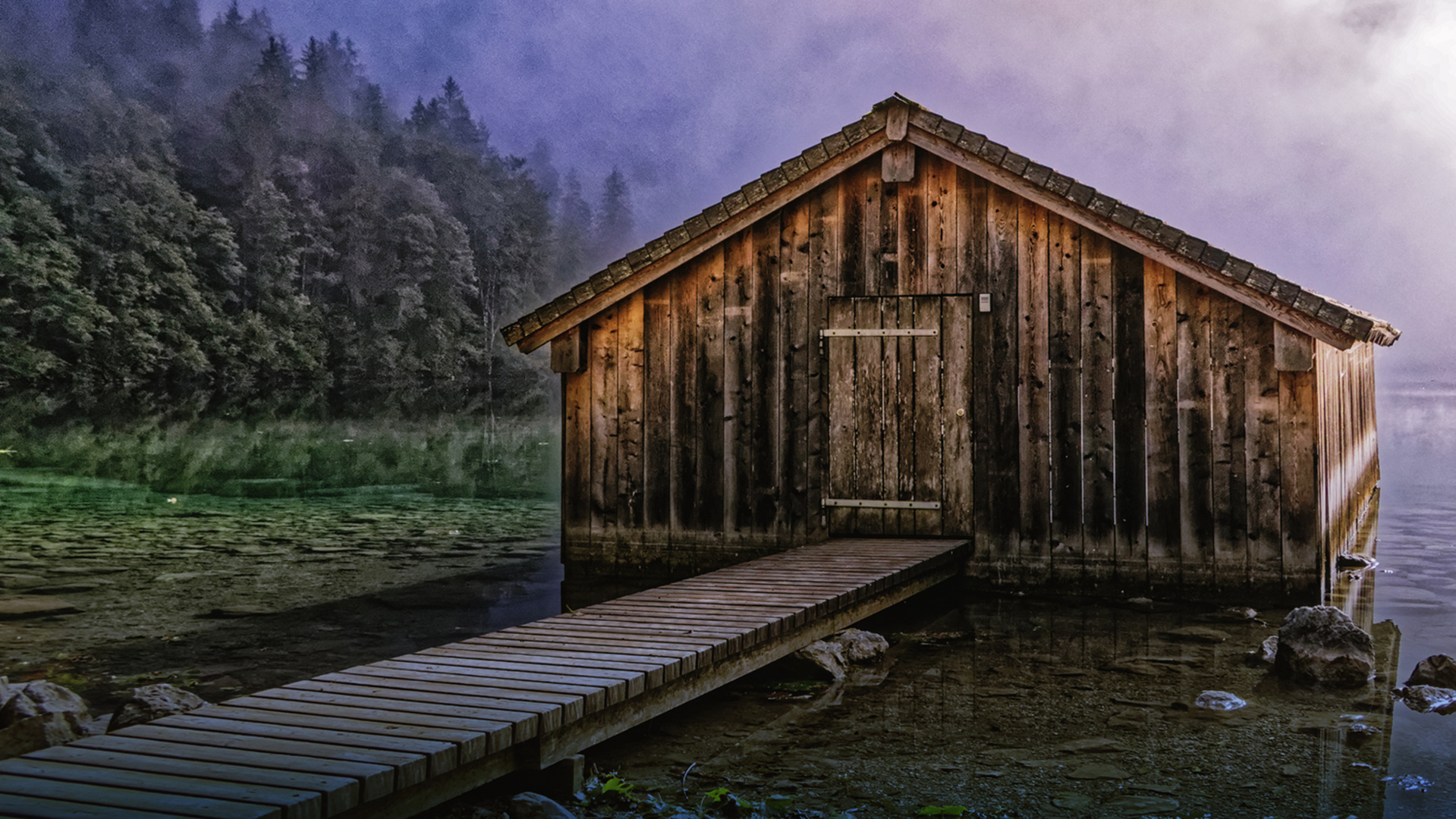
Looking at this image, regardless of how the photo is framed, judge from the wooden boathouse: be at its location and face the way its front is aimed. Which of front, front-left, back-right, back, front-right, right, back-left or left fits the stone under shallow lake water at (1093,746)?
front

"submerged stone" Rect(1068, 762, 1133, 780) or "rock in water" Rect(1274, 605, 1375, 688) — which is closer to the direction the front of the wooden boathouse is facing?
the submerged stone

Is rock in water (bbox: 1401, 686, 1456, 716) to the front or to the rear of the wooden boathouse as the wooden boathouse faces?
to the front

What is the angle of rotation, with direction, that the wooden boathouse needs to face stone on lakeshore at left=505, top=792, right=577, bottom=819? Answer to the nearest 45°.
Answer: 0° — it already faces it

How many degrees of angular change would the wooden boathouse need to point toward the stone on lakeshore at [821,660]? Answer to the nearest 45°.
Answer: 0° — it already faces it

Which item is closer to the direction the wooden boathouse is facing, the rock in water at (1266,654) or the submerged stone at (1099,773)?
the submerged stone

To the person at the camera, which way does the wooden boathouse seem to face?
facing the viewer

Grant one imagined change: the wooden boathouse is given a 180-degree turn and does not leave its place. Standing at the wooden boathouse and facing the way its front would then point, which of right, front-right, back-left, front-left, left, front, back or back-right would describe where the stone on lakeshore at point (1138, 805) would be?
back

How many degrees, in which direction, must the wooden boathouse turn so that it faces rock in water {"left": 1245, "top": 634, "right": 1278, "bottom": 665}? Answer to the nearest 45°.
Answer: approximately 45° to its left

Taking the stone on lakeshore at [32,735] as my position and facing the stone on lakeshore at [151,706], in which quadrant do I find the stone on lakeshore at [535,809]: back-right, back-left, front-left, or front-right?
front-right

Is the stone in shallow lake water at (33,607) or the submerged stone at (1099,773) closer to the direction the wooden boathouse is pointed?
the submerged stone

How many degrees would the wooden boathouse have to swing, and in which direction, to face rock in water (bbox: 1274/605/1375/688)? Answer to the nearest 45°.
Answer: approximately 45° to its left

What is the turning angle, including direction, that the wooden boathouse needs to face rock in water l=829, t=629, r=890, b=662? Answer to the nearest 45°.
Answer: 0° — it already faces it

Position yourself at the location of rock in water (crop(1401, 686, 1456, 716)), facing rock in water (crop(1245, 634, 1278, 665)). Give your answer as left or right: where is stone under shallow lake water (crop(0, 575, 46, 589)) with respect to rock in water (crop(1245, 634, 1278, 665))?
left

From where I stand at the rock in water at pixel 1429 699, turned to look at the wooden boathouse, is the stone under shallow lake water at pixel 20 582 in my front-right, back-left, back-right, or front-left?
front-left

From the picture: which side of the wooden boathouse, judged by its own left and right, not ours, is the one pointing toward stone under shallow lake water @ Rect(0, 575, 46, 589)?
right
